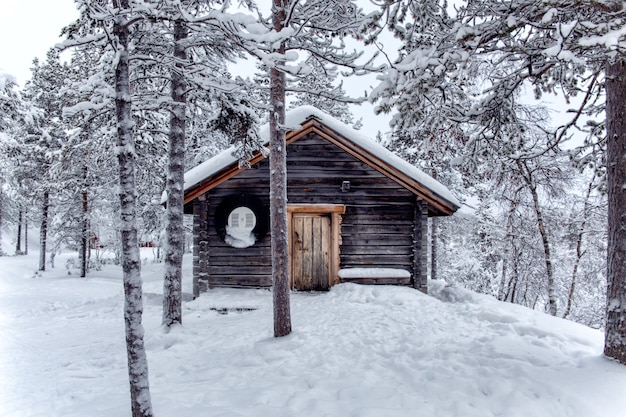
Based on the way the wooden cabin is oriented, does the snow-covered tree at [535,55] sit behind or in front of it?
in front

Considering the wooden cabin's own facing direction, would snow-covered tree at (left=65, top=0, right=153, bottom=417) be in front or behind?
in front

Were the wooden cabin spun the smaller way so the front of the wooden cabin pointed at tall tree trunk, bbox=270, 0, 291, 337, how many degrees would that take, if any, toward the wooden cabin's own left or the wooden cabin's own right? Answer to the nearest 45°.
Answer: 0° — it already faces it

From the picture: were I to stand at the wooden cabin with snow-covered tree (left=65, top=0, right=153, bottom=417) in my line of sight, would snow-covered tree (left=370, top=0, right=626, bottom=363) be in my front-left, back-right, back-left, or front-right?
front-left

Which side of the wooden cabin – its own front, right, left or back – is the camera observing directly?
front

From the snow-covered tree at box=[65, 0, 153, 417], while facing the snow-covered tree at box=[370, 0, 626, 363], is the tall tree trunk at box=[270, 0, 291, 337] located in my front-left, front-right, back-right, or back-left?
front-left
